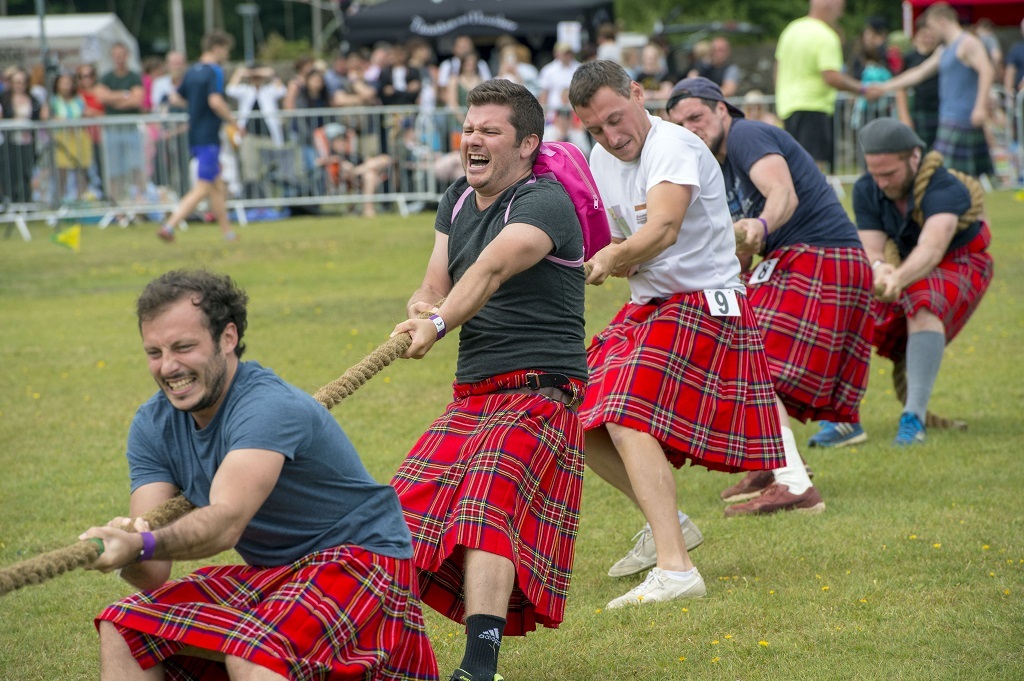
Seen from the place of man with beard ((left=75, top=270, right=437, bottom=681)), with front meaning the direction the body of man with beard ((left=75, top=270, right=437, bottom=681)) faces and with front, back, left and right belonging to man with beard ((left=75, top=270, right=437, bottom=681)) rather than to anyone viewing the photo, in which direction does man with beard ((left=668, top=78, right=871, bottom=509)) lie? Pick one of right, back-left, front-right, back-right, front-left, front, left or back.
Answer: back

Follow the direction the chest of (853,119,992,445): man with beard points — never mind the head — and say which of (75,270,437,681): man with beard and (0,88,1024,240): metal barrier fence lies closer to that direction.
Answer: the man with beard

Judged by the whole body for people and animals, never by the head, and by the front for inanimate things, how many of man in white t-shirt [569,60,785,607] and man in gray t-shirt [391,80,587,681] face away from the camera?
0

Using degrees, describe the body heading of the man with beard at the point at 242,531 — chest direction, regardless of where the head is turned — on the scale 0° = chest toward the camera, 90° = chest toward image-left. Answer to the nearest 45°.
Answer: approximately 45°

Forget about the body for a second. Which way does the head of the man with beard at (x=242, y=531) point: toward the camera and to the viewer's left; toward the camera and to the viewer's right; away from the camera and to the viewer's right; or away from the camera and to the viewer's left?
toward the camera and to the viewer's left

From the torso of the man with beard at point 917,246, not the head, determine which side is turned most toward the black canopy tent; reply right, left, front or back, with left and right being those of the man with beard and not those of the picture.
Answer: right

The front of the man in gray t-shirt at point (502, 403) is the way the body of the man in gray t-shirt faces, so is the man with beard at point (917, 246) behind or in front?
behind

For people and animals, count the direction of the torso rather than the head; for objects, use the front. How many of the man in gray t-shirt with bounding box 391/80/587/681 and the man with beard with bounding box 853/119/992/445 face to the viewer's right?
0

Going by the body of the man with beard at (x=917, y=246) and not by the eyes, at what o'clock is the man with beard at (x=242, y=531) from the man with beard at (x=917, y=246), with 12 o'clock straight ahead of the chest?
the man with beard at (x=242, y=531) is roughly at 11 o'clock from the man with beard at (x=917, y=246).

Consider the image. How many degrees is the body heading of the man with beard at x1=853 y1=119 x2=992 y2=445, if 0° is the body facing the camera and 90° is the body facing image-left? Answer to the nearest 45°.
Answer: approximately 45°

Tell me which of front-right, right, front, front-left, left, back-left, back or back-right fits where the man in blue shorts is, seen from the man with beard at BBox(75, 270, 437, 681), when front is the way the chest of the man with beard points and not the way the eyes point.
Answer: back-right

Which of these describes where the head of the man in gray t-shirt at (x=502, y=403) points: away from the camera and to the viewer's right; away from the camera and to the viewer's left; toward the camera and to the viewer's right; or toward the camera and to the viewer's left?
toward the camera and to the viewer's left
